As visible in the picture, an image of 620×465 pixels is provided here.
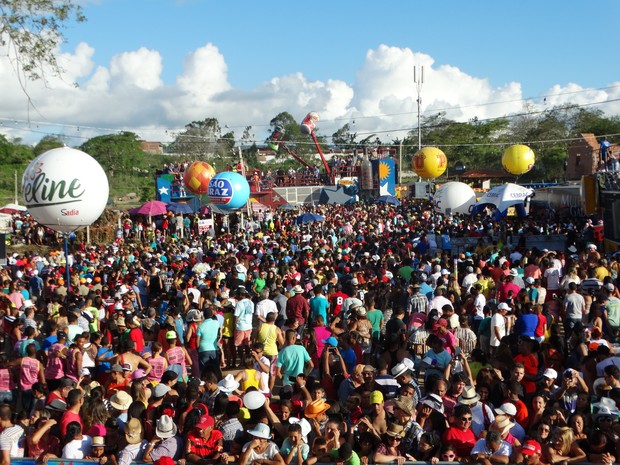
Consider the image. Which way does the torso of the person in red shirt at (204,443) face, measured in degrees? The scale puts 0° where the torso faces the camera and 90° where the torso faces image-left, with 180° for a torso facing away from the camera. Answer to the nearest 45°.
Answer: approximately 0°

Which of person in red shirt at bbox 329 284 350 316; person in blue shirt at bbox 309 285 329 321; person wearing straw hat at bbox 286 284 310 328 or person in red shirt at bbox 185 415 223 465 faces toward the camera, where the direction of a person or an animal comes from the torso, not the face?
person in red shirt at bbox 185 415 223 465

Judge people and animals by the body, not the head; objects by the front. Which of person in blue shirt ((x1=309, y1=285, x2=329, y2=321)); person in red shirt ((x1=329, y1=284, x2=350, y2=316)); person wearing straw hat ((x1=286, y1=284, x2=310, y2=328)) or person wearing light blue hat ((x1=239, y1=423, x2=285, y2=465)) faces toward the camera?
the person wearing light blue hat

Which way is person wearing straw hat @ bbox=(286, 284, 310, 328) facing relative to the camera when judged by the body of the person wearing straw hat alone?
away from the camera

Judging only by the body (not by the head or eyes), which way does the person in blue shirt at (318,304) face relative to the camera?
away from the camera

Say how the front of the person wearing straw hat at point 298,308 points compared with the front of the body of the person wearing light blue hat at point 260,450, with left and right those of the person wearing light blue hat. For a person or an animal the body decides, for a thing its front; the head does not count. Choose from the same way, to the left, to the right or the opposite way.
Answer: the opposite way

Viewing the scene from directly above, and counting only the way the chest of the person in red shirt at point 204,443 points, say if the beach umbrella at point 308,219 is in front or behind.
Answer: behind

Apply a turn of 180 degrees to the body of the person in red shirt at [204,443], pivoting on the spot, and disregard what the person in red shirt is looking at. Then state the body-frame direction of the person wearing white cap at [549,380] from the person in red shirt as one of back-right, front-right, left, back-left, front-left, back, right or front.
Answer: right

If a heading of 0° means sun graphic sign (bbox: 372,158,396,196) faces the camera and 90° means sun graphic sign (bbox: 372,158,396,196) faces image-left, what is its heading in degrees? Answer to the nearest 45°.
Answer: approximately 0°

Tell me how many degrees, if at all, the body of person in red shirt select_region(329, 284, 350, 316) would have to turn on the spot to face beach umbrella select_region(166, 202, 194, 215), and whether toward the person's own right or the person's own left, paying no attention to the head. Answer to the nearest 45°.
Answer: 0° — they already face it

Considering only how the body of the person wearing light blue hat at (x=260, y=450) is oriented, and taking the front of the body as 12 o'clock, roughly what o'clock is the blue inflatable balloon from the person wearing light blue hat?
The blue inflatable balloon is roughly at 6 o'clock from the person wearing light blue hat.

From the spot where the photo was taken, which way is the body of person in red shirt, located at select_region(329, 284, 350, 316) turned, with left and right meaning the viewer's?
facing away from the viewer

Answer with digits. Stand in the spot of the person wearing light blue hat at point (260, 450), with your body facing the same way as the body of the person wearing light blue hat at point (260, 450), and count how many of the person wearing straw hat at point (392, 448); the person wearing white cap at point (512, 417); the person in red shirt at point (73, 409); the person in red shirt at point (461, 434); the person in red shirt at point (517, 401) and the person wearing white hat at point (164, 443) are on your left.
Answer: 4

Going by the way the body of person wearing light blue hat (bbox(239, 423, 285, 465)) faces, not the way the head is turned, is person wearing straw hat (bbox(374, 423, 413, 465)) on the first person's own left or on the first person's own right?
on the first person's own left
